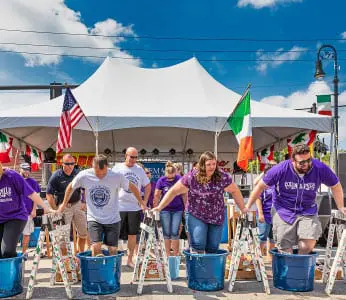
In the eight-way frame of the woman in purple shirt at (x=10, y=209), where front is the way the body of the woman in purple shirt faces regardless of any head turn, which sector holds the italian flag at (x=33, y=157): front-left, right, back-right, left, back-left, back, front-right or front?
back

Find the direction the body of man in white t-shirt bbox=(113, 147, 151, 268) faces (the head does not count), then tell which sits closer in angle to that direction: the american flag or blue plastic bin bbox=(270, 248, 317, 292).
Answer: the blue plastic bin

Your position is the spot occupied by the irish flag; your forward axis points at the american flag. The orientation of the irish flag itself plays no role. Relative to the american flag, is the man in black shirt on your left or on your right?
left

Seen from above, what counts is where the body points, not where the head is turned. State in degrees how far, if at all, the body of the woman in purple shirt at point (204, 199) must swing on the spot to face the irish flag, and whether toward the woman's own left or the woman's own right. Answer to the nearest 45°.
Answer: approximately 180°

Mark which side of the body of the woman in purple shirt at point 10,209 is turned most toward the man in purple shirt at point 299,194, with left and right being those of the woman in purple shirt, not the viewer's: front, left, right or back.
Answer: left

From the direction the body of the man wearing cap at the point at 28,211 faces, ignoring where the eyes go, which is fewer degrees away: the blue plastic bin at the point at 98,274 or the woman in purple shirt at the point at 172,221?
the blue plastic bin

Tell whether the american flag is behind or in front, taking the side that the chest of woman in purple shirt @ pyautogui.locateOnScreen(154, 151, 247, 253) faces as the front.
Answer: behind

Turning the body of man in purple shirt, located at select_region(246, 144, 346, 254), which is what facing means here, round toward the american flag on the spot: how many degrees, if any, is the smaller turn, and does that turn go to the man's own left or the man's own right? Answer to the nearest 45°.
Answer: approximately 135° to the man's own right

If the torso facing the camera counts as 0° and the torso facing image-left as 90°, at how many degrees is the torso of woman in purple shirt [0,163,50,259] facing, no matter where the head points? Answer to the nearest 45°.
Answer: approximately 0°
